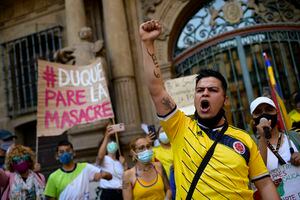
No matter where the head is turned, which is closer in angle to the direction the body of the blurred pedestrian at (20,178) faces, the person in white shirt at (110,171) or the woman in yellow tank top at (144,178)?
the woman in yellow tank top

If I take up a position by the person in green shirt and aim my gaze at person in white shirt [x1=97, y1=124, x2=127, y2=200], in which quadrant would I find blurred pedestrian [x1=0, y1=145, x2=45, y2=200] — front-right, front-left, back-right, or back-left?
back-left

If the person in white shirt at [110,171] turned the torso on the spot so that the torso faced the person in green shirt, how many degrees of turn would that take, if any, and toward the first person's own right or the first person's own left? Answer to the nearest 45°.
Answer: approximately 45° to the first person's own right

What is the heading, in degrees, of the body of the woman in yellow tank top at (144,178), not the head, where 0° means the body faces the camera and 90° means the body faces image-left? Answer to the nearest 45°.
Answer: approximately 0°

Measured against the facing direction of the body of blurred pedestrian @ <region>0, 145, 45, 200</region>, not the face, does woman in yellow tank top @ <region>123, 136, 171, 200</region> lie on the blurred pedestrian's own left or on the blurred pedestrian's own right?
on the blurred pedestrian's own left

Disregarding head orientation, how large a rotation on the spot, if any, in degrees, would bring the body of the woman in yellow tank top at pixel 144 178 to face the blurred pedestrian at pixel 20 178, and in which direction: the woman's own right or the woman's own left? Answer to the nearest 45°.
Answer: approximately 90° to the woman's own right

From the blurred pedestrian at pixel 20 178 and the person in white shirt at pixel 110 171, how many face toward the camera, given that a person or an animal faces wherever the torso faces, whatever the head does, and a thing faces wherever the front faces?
2
